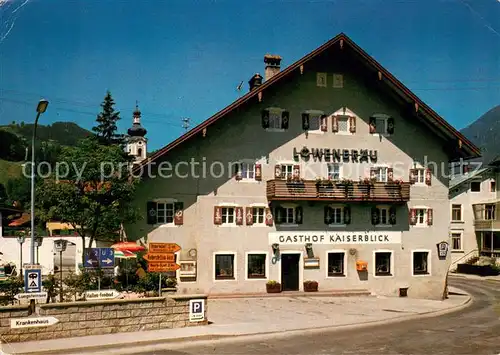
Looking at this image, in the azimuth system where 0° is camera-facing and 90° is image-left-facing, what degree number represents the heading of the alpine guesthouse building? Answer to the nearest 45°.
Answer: approximately 0°

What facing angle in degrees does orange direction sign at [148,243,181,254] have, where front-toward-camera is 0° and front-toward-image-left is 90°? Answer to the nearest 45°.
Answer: approximately 0°

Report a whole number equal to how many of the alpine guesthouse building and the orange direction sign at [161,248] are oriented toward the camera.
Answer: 2
